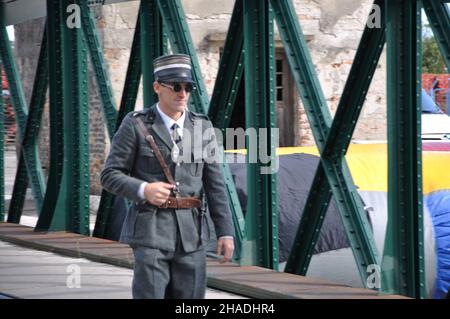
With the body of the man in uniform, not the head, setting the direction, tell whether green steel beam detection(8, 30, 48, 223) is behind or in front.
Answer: behind

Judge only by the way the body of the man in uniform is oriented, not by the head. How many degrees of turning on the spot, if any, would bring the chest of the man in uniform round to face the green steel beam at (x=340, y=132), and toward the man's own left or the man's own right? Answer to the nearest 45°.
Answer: approximately 90° to the man's own left

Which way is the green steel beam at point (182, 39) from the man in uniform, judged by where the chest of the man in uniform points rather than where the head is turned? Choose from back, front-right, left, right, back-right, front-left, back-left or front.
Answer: back-left

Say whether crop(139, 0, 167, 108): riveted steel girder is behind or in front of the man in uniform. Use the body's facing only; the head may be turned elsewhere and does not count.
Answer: behind

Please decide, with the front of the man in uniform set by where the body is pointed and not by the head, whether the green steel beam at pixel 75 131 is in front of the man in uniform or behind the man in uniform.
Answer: behind

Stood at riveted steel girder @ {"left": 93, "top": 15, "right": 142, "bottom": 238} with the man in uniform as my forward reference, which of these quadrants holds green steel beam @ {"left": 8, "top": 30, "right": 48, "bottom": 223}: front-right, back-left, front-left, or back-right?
back-right

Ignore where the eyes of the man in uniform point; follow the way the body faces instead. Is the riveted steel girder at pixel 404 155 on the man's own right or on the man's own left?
on the man's own left

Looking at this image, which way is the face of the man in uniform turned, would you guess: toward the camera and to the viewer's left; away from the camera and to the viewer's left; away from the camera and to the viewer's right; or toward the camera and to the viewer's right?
toward the camera and to the viewer's right

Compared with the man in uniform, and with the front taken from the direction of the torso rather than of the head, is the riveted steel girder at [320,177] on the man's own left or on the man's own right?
on the man's own left

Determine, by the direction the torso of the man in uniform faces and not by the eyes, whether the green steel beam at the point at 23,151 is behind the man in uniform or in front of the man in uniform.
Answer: behind
